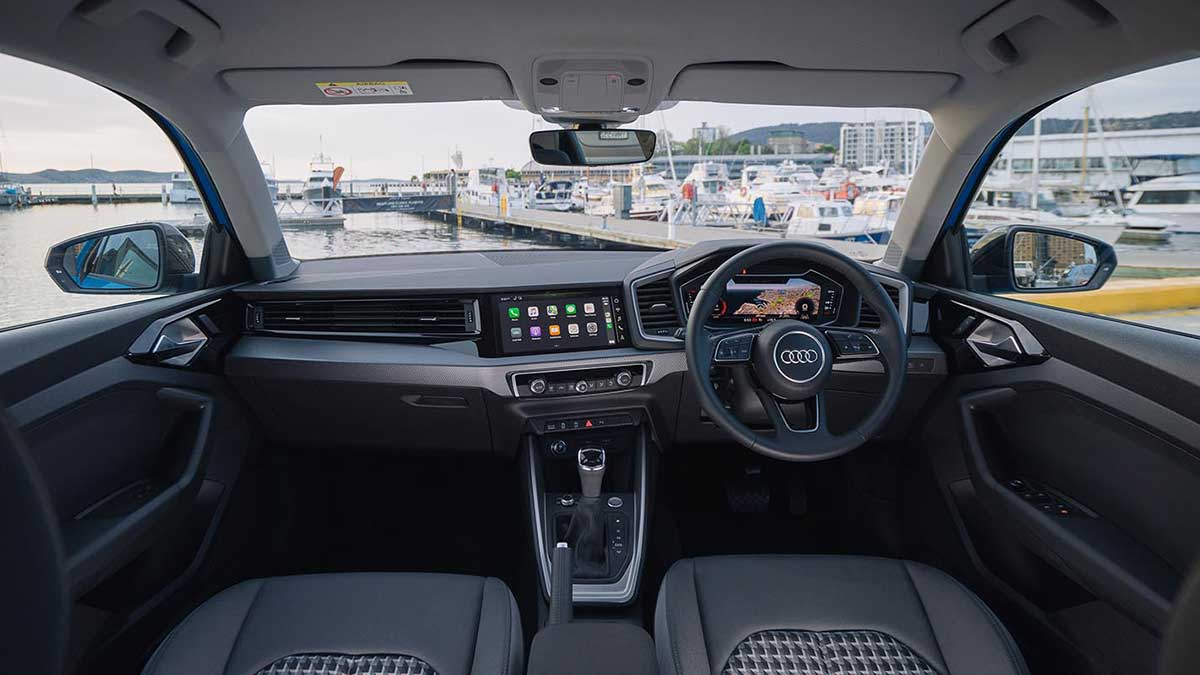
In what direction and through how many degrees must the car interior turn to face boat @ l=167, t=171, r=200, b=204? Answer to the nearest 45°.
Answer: approximately 90° to its left

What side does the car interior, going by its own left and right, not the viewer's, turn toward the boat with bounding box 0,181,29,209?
left

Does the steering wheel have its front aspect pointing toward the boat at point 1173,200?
no

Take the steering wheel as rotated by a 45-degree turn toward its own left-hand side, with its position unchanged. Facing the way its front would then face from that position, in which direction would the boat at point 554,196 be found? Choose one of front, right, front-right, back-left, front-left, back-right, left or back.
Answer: back

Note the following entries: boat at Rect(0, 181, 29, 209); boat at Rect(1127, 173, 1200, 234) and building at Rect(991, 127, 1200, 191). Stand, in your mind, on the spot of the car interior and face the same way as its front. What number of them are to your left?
1

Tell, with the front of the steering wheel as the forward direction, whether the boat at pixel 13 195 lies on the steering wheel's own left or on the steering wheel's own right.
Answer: on the steering wheel's own right

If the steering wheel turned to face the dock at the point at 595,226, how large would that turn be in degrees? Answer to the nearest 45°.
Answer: approximately 135° to its right

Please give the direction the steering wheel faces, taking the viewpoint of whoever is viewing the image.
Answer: facing the viewer

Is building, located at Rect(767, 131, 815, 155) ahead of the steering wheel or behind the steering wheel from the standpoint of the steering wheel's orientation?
behind

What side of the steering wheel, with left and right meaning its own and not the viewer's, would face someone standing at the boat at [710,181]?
back

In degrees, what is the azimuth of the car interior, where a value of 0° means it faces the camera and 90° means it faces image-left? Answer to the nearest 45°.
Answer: approximately 180°
